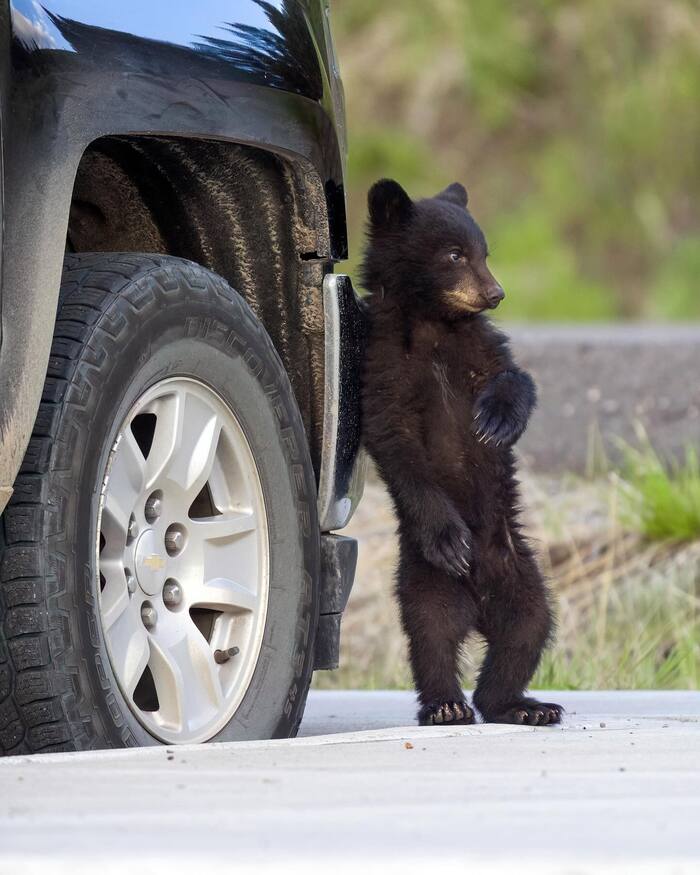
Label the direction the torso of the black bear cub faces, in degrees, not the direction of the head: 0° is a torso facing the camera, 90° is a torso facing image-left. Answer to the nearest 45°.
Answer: approximately 315°
